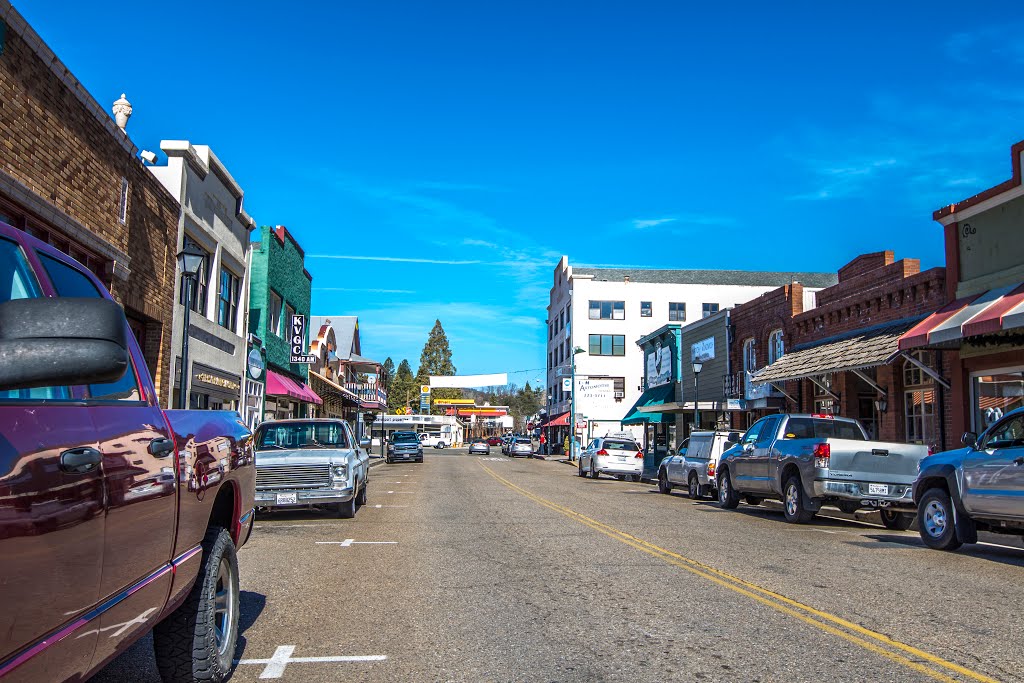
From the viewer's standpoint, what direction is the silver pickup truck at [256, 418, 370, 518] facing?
toward the camera

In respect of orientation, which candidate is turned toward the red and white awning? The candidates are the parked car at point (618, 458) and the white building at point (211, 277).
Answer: the white building

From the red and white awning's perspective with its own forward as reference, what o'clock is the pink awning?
The pink awning is roughly at 2 o'clock from the red and white awning.

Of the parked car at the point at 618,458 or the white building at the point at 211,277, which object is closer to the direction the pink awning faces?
the parked car

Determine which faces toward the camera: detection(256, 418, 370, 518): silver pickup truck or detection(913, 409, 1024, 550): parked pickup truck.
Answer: the silver pickup truck

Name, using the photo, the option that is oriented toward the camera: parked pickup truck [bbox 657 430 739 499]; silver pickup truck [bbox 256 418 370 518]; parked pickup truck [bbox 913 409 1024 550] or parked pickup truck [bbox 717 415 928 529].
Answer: the silver pickup truck

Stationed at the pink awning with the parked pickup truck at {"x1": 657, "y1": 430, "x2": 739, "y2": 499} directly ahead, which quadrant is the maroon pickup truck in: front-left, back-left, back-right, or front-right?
front-right

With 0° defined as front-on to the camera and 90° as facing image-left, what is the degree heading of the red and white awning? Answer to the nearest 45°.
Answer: approximately 45°

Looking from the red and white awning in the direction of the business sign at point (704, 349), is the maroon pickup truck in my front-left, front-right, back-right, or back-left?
back-left

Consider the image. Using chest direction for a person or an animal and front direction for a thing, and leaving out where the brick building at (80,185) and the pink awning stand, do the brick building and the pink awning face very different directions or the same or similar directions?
same or similar directions

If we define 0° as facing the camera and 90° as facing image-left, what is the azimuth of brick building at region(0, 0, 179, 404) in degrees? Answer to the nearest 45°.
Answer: approximately 315°

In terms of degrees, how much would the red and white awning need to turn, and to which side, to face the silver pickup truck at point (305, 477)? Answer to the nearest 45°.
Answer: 0° — it already faces it

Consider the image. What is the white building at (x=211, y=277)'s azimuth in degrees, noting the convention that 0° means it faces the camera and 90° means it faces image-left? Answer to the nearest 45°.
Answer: approximately 315°

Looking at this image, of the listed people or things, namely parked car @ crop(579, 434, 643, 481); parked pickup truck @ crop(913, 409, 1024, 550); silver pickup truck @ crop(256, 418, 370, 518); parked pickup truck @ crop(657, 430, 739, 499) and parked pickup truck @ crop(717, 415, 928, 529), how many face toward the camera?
1

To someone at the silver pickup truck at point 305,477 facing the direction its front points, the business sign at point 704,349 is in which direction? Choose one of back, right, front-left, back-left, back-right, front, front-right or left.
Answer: back-left

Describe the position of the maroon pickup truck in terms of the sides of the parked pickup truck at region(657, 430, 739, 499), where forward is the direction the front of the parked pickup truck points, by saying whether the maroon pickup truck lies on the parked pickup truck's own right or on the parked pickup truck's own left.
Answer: on the parked pickup truck's own left
